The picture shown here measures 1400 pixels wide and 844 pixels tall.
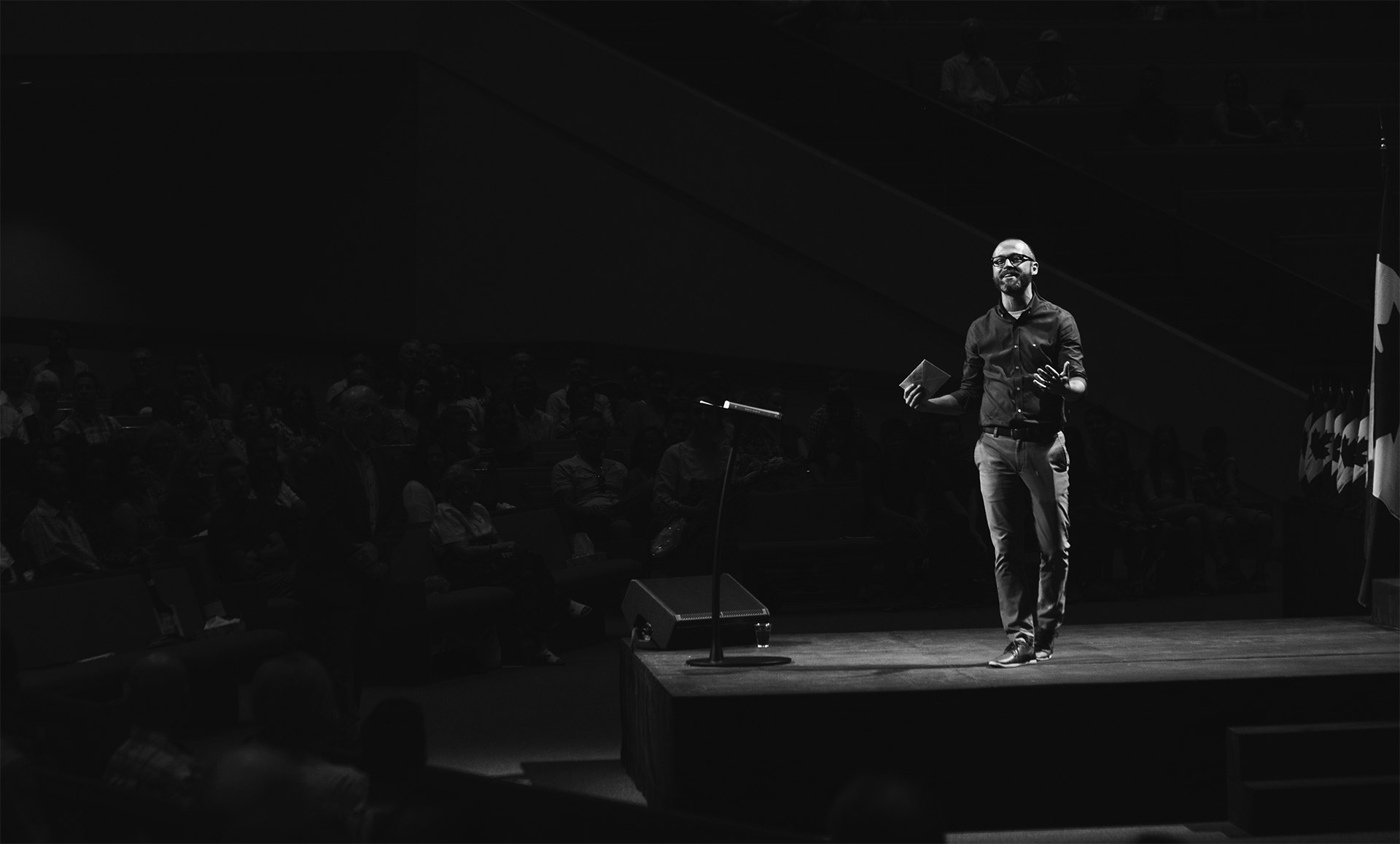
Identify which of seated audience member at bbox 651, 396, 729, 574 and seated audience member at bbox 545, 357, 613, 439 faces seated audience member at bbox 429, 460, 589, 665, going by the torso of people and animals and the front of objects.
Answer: seated audience member at bbox 545, 357, 613, 439

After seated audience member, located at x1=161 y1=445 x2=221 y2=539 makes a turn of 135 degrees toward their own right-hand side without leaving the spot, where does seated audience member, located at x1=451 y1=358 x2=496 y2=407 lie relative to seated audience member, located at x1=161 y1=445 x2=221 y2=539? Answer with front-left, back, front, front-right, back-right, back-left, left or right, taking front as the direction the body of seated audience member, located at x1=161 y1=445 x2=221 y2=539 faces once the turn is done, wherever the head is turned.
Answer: back-right

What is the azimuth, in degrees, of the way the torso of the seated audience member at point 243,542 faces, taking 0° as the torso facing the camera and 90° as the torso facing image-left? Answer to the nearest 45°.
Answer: approximately 315°

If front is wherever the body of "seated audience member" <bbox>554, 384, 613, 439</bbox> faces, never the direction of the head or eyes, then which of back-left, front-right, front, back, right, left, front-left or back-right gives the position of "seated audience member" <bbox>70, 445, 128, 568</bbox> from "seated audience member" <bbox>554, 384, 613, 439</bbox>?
right

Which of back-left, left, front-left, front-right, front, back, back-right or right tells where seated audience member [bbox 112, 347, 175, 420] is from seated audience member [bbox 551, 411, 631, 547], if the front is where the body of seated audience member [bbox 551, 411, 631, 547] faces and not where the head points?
back

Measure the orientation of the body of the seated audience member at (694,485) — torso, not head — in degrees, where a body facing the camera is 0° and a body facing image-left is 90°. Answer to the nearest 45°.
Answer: approximately 315°

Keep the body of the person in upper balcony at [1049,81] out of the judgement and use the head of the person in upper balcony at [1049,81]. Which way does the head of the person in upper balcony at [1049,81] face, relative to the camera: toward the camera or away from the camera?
toward the camera

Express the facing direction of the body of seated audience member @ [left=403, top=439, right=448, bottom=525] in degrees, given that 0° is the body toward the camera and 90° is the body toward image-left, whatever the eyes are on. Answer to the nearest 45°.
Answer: approximately 315°

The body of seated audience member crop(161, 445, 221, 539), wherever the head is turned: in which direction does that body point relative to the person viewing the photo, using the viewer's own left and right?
facing the viewer and to the right of the viewer

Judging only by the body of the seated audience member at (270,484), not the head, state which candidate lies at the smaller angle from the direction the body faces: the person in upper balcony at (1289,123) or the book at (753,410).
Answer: the book

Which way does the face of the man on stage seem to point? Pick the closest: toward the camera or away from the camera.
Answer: toward the camera

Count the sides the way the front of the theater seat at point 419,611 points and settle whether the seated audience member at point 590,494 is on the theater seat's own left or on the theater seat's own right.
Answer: on the theater seat's own left

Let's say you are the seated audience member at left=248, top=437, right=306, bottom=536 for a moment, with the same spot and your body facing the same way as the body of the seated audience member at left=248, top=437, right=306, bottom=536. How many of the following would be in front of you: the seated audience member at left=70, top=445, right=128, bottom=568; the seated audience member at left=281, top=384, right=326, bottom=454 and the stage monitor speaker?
1

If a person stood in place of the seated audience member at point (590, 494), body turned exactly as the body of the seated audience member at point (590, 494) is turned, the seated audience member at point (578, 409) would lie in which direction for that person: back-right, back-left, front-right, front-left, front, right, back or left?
back-left

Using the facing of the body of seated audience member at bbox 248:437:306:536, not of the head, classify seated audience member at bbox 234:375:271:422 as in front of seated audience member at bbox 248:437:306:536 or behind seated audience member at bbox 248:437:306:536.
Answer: behind

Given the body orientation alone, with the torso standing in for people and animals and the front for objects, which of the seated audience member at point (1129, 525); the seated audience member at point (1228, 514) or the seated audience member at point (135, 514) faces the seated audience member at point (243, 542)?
the seated audience member at point (135, 514)
